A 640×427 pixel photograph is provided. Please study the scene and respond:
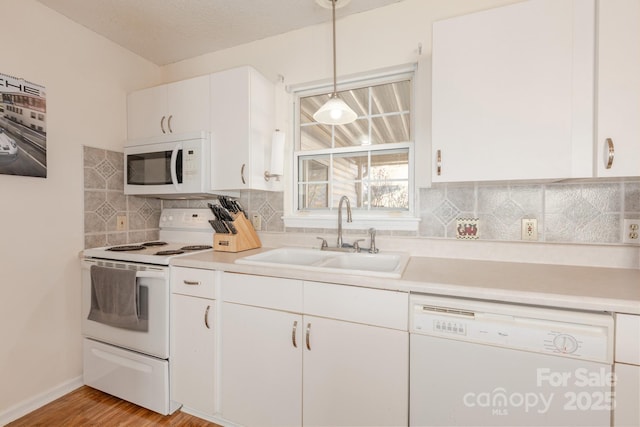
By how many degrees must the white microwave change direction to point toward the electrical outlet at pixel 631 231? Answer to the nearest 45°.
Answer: approximately 90° to its left

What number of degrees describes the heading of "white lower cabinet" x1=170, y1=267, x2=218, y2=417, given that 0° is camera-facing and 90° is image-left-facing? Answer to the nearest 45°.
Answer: approximately 45°

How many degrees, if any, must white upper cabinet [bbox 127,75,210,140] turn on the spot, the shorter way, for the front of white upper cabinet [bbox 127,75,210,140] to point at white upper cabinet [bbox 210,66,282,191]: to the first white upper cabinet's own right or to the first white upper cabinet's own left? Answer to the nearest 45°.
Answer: approximately 90° to the first white upper cabinet's own left

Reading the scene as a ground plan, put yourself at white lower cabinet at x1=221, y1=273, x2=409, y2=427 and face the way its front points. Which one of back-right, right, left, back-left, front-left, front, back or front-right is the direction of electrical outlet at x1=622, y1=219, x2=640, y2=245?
back-left

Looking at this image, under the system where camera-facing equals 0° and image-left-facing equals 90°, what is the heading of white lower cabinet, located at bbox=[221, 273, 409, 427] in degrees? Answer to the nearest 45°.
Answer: approximately 45°

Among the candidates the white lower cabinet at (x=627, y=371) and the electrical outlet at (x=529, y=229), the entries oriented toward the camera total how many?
2

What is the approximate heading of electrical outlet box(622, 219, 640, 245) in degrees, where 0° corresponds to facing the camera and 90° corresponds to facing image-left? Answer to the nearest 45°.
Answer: approximately 0°

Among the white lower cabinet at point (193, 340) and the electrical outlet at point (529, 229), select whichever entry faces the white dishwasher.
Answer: the electrical outlet

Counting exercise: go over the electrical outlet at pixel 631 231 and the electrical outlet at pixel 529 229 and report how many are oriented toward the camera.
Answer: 2

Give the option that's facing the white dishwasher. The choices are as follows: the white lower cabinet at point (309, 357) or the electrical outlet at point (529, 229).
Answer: the electrical outlet
